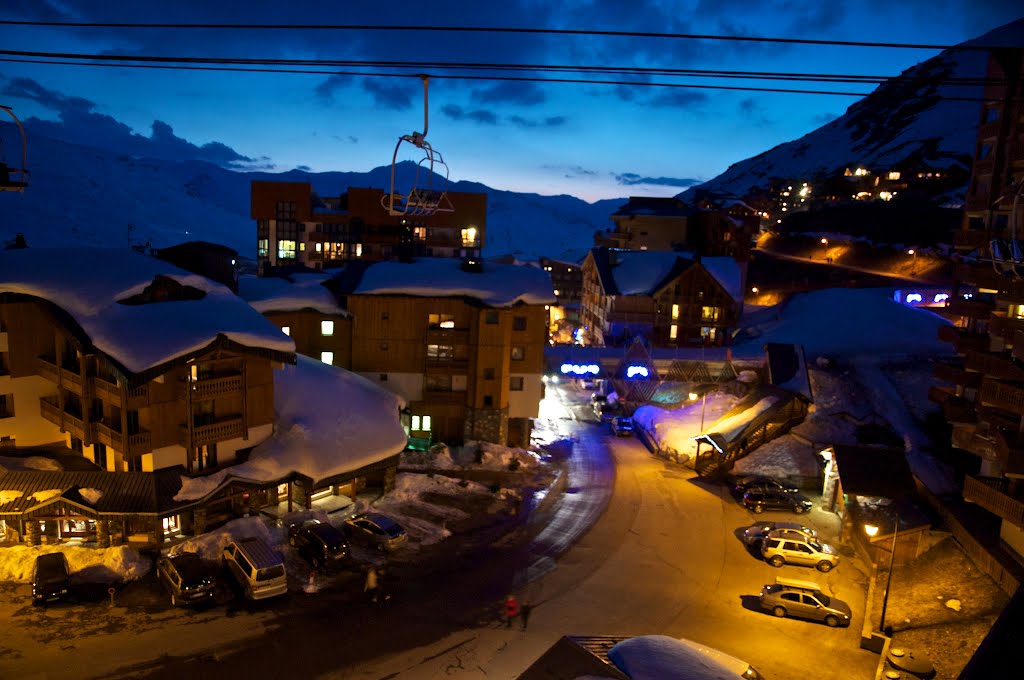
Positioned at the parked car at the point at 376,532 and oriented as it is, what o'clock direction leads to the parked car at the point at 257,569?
the parked car at the point at 257,569 is roughly at 9 o'clock from the parked car at the point at 376,532.

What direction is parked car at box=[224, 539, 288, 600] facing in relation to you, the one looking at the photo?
facing away from the viewer and to the left of the viewer

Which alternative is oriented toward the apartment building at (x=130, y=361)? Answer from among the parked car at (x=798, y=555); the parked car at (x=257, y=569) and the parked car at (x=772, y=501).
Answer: the parked car at (x=257, y=569)

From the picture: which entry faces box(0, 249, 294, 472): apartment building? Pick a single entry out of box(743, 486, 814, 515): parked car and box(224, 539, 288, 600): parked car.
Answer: box(224, 539, 288, 600): parked car

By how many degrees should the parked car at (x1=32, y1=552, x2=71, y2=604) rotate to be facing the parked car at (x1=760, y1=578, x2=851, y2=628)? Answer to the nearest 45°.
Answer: approximately 45° to its left

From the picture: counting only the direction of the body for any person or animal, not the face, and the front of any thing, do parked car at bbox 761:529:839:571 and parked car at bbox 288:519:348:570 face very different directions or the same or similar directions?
very different directions

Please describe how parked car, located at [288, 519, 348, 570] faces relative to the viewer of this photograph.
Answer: facing away from the viewer and to the left of the viewer

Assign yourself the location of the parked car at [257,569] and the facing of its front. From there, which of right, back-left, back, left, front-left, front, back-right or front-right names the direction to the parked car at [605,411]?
right

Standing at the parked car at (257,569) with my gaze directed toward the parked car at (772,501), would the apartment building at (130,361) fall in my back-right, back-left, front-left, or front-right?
back-left

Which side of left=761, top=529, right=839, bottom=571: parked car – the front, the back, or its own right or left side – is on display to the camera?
right

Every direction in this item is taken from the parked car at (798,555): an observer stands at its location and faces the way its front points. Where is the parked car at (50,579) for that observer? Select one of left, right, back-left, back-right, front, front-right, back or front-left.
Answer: back-right
